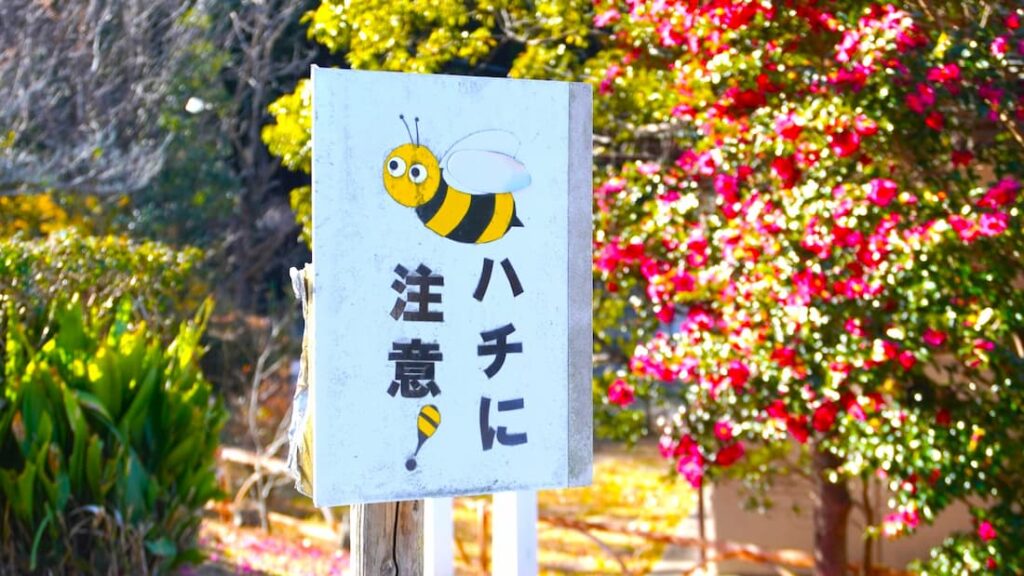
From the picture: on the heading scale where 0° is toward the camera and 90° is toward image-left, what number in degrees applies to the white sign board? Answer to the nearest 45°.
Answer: approximately 315°

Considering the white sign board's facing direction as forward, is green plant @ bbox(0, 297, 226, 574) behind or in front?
behind

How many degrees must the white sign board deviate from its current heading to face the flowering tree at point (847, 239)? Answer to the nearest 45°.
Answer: approximately 90° to its left

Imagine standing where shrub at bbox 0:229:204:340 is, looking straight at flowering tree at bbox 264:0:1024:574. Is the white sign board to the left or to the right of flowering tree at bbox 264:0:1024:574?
right

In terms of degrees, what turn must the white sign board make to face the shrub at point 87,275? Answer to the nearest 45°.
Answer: approximately 180°
